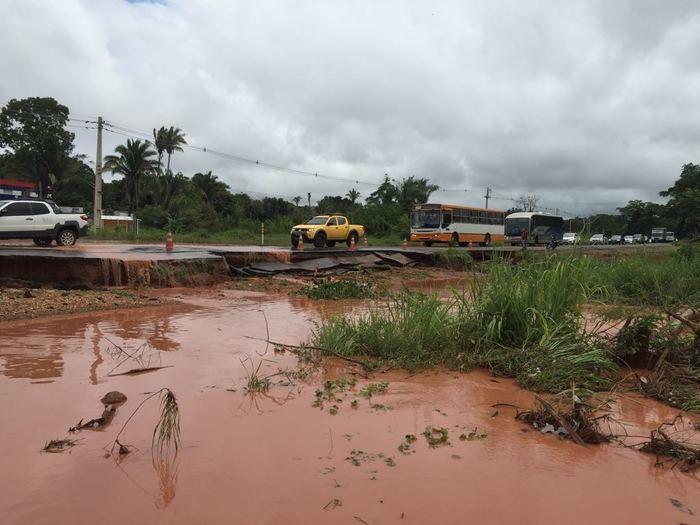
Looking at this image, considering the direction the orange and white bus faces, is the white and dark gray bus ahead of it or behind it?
behind

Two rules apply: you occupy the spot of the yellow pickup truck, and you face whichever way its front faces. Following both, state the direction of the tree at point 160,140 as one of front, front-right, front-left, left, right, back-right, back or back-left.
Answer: right

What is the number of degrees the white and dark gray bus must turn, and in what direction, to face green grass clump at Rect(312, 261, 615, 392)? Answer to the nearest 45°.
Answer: approximately 45° to its left

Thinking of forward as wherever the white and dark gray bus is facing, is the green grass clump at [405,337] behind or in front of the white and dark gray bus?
in front

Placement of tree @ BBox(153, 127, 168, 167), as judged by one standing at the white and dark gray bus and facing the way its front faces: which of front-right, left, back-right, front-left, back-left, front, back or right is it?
front-right

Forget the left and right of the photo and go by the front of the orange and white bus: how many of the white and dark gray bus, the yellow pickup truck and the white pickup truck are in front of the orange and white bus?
2

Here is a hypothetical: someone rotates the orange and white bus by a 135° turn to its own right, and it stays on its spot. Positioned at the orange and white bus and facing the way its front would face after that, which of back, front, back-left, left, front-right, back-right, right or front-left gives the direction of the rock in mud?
back

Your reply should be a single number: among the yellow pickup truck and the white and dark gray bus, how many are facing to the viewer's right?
0

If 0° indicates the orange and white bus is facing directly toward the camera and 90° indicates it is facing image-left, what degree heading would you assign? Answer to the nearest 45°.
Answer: approximately 45°

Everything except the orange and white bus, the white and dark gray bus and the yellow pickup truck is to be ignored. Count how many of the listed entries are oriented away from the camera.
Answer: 0

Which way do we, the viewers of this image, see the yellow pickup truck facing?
facing the viewer and to the left of the viewer

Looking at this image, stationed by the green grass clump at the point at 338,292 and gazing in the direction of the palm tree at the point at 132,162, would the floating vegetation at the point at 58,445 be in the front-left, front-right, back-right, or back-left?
back-left

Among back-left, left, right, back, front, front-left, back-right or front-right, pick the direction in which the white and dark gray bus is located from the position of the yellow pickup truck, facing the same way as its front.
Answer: back

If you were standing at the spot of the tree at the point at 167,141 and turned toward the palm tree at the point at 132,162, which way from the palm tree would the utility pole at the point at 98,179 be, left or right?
left
